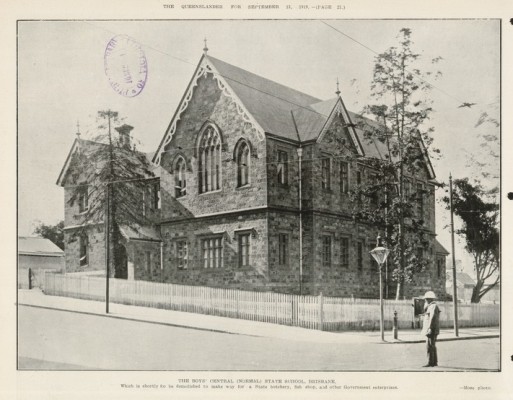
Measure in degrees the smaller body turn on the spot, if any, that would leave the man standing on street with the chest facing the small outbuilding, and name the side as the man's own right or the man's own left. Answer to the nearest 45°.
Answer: approximately 45° to the man's own right

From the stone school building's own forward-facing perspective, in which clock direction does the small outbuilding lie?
The small outbuilding is roughly at 2 o'clock from the stone school building.

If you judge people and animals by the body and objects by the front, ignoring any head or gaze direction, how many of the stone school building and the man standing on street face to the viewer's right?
0

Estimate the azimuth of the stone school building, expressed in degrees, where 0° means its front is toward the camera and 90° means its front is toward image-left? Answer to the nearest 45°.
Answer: approximately 45°

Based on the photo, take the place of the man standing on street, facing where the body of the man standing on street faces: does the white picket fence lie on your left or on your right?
on your right

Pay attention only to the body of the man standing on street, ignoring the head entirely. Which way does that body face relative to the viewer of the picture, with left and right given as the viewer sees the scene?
facing to the left of the viewer

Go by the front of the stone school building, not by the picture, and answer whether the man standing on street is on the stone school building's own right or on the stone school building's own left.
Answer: on the stone school building's own left

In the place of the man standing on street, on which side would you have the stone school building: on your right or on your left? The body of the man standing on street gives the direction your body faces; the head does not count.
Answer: on your right

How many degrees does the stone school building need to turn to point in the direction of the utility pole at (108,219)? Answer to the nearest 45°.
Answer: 0° — it already faces it
